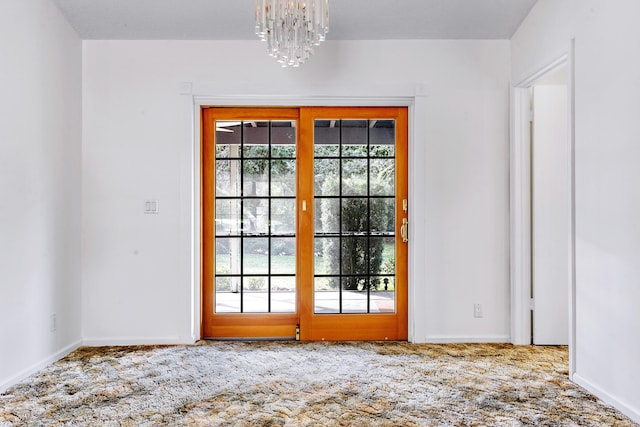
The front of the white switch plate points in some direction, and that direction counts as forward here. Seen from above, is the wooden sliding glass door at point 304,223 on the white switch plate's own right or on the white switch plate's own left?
on the white switch plate's own left

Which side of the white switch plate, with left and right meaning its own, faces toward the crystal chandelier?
front

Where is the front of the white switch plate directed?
toward the camera

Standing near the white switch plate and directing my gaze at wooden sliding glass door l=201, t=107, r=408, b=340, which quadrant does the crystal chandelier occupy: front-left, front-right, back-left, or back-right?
front-right

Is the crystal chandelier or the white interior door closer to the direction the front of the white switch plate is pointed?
the crystal chandelier

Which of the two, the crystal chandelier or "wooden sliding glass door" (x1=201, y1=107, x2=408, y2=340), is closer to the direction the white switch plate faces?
the crystal chandelier

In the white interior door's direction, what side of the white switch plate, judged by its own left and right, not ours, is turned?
left
